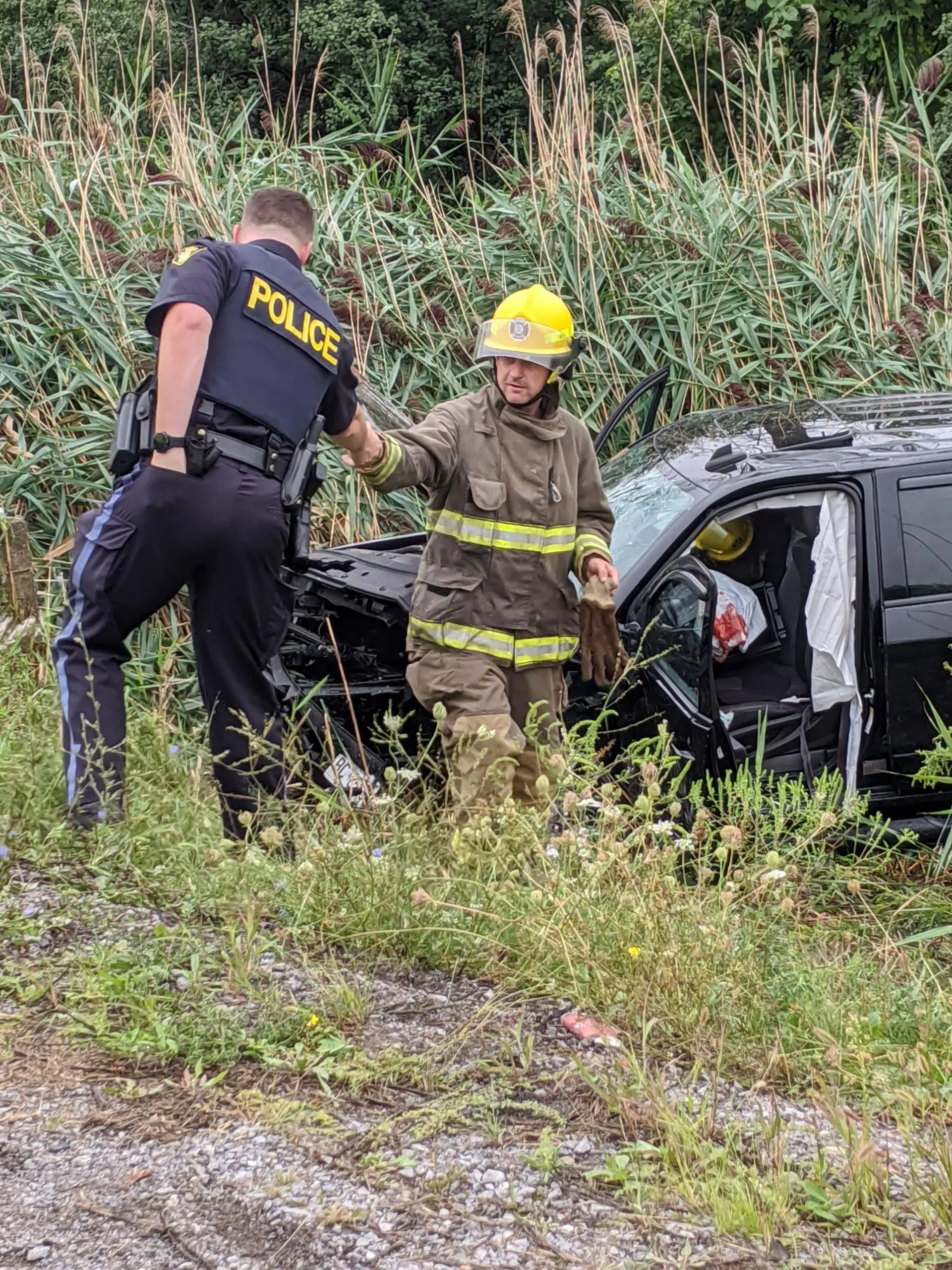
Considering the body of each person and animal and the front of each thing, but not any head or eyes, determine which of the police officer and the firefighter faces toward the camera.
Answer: the firefighter

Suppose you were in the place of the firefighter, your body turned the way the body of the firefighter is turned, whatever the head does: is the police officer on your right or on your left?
on your right

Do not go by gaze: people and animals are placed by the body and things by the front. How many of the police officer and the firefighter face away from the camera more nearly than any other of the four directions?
1

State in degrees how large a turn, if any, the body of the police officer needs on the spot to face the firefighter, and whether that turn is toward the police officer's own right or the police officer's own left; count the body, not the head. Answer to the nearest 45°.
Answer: approximately 90° to the police officer's own right

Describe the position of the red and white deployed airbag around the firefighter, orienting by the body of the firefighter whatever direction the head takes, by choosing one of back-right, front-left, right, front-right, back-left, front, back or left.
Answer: back-left

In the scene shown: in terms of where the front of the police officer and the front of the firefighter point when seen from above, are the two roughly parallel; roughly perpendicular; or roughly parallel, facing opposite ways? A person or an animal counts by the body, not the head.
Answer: roughly parallel, facing opposite ways

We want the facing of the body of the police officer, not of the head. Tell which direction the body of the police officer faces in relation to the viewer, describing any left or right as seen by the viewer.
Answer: facing away from the viewer

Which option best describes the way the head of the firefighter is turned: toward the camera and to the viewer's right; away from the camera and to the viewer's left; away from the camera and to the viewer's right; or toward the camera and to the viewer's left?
toward the camera and to the viewer's left

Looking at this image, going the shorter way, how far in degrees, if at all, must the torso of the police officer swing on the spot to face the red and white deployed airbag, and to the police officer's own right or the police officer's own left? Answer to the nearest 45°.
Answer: approximately 45° to the police officer's own right

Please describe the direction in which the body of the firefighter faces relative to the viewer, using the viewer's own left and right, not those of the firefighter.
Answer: facing the viewer

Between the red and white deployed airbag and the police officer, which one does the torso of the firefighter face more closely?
the police officer
